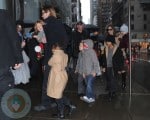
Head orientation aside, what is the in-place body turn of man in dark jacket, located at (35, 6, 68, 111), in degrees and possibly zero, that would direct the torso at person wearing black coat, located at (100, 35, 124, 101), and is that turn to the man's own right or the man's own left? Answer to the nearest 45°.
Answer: approximately 135° to the man's own right

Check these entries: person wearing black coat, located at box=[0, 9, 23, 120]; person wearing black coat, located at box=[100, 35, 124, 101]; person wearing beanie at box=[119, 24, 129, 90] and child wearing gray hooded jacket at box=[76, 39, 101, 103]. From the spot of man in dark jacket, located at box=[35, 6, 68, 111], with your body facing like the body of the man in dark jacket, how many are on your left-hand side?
1

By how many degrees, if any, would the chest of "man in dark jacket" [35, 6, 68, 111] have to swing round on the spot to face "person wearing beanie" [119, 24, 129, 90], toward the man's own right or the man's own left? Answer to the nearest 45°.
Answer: approximately 135° to the man's own right

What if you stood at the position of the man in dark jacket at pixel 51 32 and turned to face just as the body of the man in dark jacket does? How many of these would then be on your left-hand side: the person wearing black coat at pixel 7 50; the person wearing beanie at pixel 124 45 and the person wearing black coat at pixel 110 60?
1

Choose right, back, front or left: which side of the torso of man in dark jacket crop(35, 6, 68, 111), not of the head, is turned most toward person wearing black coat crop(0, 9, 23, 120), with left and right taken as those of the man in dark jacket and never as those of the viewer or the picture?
left
